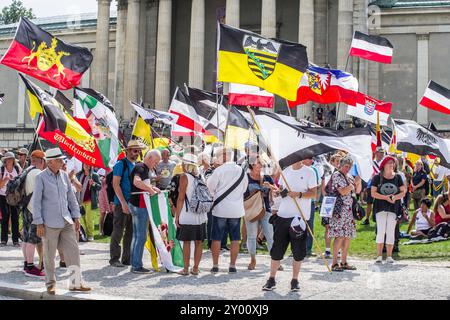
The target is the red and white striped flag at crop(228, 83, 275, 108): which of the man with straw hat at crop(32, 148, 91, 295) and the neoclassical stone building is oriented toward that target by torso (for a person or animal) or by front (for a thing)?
the neoclassical stone building

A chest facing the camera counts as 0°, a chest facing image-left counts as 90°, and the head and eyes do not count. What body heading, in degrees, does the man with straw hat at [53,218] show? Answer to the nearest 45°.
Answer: approximately 315°

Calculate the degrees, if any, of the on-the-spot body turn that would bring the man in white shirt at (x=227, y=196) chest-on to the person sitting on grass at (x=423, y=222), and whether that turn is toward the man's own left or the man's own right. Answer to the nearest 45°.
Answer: approximately 45° to the man's own right

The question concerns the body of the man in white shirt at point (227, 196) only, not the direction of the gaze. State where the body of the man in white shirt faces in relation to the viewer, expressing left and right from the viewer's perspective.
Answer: facing away from the viewer

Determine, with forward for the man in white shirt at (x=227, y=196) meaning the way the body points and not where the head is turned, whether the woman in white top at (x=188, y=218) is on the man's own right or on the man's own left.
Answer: on the man's own left

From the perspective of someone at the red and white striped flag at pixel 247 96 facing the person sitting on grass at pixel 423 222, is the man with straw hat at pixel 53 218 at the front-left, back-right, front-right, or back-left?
back-right

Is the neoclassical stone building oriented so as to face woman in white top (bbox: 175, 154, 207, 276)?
yes

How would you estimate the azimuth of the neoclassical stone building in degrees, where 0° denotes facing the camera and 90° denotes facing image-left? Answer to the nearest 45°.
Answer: approximately 0°

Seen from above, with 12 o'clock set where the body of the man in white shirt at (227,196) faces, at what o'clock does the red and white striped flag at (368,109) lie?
The red and white striped flag is roughly at 1 o'clock from the man in white shirt.
